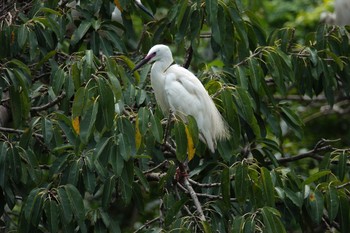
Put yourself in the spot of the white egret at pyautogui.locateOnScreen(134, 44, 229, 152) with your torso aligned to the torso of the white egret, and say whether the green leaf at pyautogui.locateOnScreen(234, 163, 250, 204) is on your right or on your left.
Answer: on your left

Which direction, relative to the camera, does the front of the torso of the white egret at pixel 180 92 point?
to the viewer's left

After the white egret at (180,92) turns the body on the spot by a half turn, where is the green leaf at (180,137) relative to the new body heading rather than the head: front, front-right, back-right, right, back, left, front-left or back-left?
right

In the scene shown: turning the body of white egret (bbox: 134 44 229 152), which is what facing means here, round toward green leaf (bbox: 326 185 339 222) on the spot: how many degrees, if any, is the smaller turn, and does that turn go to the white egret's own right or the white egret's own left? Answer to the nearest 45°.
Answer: approximately 135° to the white egret's own left

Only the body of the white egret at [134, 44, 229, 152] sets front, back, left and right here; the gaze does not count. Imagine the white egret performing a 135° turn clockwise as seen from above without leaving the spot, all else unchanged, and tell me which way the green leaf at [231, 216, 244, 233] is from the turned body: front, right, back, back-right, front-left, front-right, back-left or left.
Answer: back-right

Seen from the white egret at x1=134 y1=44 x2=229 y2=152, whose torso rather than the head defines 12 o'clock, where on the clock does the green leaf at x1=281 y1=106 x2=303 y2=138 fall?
The green leaf is roughly at 6 o'clock from the white egret.

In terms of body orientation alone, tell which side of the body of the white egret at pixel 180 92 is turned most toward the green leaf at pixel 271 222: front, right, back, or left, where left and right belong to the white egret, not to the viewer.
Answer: left
